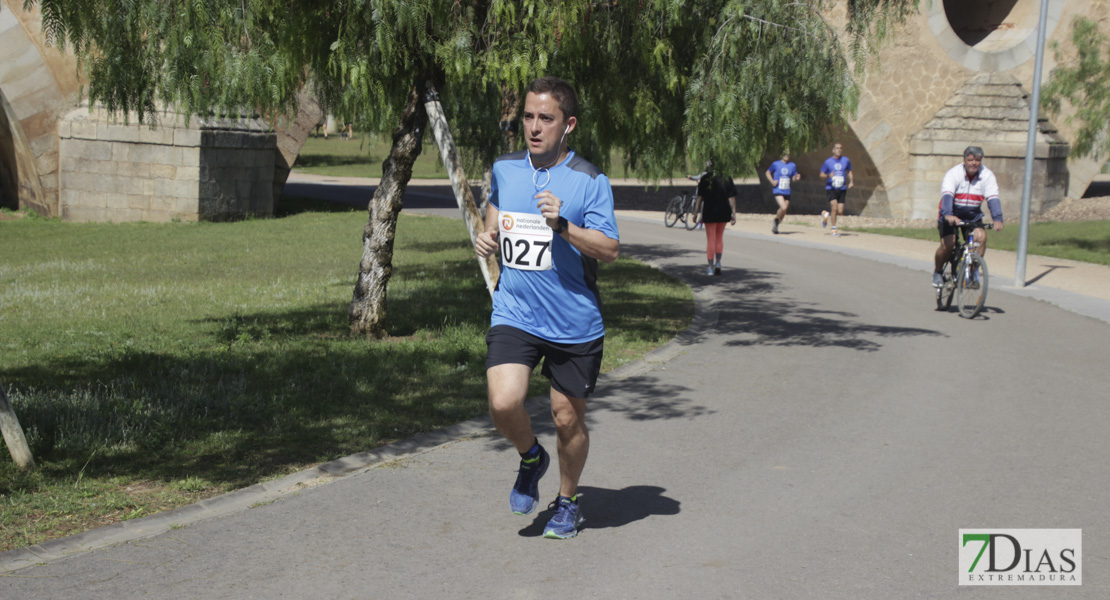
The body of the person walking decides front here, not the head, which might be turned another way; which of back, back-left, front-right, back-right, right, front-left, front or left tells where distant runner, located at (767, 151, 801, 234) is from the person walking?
front

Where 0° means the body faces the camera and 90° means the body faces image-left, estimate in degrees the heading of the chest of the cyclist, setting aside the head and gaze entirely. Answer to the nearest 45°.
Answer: approximately 0°

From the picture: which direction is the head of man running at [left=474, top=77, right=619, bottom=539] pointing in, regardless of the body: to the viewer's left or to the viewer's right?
to the viewer's left

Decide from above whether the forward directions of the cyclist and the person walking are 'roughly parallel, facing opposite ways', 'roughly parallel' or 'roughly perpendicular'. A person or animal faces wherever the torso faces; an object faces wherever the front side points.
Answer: roughly parallel, facing opposite ways

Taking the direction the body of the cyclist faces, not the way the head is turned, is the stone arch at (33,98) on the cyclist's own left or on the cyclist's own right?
on the cyclist's own right

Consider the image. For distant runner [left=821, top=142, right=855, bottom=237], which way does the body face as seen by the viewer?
toward the camera

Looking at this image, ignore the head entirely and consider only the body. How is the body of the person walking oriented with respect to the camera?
away from the camera

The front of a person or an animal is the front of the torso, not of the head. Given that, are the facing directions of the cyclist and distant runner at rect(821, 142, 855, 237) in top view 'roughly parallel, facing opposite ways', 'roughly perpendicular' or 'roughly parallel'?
roughly parallel

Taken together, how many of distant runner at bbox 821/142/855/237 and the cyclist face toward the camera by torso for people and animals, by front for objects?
2

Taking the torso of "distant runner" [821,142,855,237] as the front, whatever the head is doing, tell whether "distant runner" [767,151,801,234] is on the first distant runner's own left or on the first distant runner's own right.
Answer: on the first distant runner's own right

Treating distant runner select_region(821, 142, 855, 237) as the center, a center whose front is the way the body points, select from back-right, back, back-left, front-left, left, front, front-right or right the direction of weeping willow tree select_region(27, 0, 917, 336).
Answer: front

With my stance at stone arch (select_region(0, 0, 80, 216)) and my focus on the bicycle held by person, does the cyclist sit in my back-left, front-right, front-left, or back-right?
front-right

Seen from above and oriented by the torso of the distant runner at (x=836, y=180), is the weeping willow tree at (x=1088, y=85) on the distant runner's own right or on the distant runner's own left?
on the distant runner's own left
